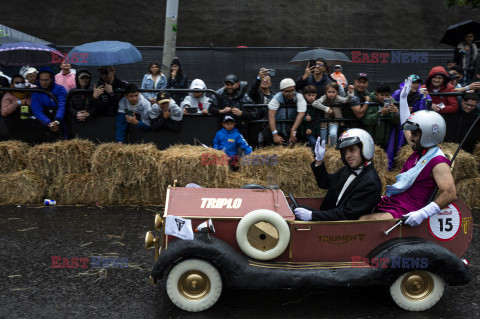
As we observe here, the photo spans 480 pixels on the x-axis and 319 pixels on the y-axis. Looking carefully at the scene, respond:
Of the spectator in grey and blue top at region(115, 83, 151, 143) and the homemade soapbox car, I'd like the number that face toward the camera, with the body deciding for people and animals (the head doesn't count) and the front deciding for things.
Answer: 1

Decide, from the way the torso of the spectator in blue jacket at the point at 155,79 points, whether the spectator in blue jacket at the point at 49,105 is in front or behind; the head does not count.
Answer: in front

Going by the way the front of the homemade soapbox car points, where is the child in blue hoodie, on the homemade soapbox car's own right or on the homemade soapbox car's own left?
on the homemade soapbox car's own right

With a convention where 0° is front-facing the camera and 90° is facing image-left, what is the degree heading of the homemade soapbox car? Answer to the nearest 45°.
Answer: approximately 90°

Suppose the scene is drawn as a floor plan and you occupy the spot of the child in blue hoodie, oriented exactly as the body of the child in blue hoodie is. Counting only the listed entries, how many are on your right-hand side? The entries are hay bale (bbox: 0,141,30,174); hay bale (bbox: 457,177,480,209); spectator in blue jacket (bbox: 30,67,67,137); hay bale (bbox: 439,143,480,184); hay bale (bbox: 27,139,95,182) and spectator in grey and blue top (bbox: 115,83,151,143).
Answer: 4

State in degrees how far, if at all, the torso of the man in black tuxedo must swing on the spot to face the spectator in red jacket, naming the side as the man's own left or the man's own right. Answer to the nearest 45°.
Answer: approximately 135° to the man's own right

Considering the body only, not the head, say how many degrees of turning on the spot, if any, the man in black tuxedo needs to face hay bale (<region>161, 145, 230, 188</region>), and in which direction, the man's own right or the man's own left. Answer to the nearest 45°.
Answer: approximately 90° to the man's own right

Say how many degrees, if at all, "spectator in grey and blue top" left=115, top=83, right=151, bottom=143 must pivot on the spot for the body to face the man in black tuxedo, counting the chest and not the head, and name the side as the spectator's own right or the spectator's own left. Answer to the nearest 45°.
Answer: approximately 45° to the spectator's own left

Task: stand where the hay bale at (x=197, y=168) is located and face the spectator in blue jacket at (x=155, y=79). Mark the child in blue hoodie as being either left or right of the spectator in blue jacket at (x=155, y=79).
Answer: right

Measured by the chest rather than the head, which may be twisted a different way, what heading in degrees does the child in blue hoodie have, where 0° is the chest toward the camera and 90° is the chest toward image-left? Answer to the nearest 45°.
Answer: approximately 0°
